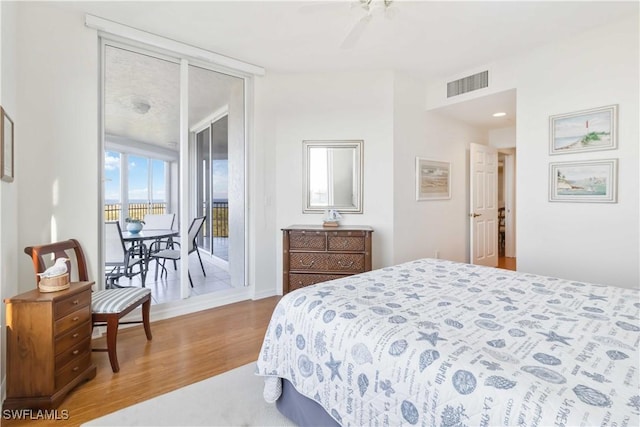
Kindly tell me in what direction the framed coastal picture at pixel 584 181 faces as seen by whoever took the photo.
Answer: facing the viewer and to the left of the viewer

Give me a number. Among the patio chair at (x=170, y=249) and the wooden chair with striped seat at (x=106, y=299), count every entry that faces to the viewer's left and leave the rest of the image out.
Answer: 1

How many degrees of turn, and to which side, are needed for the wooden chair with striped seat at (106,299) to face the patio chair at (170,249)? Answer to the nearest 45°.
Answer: approximately 90° to its left

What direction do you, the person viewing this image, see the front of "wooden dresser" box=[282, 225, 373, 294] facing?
facing the viewer

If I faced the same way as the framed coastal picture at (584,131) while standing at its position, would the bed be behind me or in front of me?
in front

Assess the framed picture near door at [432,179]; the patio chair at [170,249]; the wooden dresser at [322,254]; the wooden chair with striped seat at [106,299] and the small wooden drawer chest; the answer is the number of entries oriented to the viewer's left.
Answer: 1

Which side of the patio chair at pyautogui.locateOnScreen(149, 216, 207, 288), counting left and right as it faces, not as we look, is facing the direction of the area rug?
left

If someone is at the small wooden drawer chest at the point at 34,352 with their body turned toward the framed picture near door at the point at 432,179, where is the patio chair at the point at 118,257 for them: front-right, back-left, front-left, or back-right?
front-left

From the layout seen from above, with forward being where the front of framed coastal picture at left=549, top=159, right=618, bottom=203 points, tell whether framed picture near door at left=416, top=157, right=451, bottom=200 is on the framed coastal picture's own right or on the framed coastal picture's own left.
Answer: on the framed coastal picture's own right

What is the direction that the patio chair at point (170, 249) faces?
to the viewer's left

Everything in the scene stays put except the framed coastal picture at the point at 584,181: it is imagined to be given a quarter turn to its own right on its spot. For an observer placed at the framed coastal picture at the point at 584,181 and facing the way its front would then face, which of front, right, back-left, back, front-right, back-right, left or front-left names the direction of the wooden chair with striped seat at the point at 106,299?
left

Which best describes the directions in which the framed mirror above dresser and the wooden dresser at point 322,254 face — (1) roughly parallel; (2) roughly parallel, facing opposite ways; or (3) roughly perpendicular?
roughly parallel

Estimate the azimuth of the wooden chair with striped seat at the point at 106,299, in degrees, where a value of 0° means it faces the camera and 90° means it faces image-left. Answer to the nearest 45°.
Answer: approximately 315°

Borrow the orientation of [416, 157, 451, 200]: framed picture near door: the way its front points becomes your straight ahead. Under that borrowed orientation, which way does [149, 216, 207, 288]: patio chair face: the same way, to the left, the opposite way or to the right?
to the right
